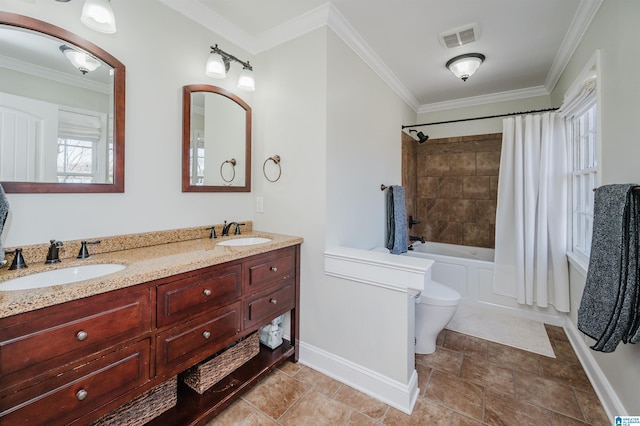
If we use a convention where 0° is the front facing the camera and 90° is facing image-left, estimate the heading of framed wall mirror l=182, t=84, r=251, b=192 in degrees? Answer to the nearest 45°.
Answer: approximately 315°

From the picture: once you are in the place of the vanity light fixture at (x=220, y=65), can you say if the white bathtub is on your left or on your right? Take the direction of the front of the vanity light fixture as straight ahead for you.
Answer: on your left

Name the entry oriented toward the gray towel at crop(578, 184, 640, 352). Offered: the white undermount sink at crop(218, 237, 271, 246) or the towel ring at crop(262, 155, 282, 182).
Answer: the white undermount sink

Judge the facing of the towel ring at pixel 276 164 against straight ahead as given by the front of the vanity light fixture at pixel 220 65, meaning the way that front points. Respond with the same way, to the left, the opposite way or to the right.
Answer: to the right

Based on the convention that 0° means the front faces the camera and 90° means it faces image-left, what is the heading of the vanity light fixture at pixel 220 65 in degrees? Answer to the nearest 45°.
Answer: approximately 315°
